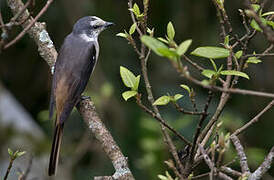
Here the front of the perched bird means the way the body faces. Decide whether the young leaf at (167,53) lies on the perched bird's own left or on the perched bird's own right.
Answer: on the perched bird's own right

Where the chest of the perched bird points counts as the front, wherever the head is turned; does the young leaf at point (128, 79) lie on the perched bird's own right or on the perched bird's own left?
on the perched bird's own right

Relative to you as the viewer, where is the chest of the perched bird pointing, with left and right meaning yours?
facing away from the viewer and to the right of the viewer
